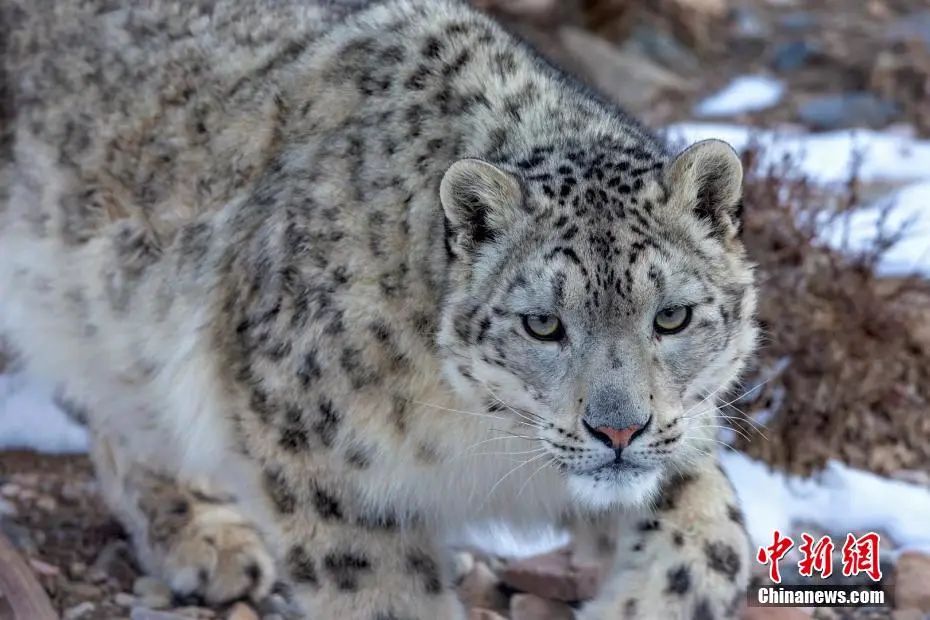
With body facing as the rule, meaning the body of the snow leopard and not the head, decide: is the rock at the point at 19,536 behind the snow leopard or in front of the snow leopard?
behind

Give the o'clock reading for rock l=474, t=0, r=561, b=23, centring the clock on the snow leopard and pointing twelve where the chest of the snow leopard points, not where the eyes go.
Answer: The rock is roughly at 8 o'clock from the snow leopard.

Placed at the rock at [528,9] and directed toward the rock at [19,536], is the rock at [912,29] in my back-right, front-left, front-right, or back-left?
back-left

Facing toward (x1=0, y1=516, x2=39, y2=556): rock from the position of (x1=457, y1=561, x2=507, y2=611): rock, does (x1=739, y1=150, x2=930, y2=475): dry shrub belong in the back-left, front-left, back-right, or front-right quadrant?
back-right

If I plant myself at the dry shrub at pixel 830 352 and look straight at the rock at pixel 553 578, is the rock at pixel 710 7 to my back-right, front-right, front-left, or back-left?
back-right

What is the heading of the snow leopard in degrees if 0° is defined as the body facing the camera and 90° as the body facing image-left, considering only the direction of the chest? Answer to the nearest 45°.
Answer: approximately 315°

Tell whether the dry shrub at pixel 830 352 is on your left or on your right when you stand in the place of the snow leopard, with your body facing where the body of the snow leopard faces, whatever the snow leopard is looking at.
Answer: on your left

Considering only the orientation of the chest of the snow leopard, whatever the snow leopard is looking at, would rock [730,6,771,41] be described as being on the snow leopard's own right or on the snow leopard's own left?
on the snow leopard's own left
